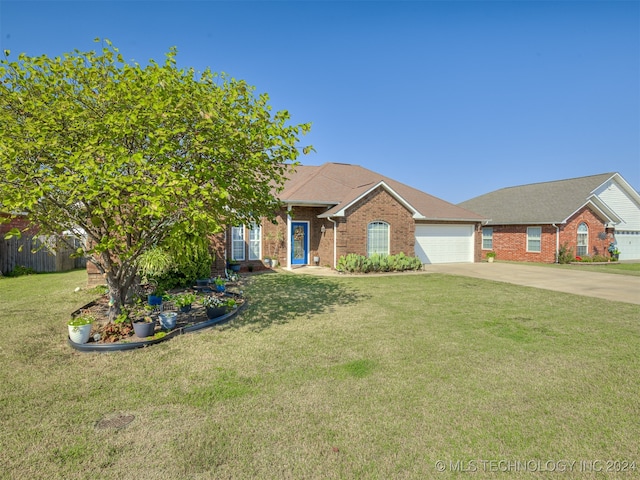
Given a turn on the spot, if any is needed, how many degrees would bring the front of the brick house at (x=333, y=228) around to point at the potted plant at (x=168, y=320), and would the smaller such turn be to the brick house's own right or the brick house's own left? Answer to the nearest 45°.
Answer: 0° — it already faces it

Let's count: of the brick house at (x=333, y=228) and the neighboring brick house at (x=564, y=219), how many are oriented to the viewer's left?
0

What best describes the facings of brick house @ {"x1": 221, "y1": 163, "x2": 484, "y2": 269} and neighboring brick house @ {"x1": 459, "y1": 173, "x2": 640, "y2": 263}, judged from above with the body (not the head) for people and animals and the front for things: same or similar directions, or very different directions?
same or similar directions

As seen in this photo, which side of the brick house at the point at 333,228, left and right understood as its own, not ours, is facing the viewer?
front

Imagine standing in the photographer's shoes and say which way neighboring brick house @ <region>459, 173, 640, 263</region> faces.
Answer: facing the viewer and to the right of the viewer

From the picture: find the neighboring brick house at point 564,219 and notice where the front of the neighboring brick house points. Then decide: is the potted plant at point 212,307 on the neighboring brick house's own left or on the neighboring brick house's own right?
on the neighboring brick house's own right

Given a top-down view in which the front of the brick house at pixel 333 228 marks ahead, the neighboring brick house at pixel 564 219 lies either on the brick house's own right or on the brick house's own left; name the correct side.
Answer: on the brick house's own left

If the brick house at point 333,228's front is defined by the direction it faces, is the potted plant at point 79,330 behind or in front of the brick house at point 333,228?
in front

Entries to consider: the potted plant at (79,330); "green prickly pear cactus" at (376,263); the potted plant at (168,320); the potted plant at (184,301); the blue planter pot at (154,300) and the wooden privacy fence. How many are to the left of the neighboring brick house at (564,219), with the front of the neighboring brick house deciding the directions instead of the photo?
0

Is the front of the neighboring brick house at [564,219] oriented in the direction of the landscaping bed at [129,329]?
no

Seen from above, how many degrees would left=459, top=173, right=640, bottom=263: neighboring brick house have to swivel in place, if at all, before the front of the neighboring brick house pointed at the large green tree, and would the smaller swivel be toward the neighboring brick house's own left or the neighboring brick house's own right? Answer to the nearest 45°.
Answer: approximately 45° to the neighboring brick house's own right

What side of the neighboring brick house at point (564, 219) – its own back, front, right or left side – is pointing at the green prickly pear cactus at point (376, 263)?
right

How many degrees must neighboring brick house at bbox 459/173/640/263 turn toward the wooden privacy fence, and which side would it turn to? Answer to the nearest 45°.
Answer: approximately 90° to its right

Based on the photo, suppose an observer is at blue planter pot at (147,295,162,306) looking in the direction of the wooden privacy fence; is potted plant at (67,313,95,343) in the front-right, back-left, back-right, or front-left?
back-left

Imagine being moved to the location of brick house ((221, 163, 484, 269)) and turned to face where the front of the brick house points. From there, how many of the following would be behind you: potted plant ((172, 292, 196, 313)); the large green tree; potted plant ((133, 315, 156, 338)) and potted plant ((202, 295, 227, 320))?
0

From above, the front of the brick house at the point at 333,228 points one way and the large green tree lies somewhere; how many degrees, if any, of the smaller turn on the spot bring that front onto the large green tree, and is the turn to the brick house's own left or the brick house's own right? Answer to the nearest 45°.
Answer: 0° — it already faces it

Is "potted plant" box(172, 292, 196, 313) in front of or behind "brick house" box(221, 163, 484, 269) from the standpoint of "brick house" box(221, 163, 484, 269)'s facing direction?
in front

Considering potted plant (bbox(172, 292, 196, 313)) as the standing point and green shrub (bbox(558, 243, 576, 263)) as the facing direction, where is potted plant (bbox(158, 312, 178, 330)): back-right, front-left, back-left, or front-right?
back-right

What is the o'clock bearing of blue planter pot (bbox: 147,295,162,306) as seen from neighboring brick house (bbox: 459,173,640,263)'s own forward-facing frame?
The blue planter pot is roughly at 2 o'clock from the neighboring brick house.
